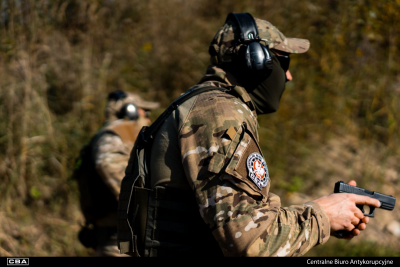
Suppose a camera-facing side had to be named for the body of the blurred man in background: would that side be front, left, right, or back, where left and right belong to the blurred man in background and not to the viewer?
right

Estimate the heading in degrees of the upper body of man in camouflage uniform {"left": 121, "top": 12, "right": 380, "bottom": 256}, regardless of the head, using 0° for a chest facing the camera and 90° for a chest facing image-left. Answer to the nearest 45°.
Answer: approximately 270°

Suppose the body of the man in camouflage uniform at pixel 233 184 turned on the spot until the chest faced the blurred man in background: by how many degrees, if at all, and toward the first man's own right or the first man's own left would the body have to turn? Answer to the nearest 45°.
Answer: approximately 135° to the first man's own left

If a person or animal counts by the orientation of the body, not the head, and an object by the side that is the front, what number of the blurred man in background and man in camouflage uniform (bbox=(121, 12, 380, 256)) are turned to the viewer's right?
2

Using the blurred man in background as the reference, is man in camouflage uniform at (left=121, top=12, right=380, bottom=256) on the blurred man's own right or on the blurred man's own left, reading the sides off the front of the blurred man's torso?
on the blurred man's own right

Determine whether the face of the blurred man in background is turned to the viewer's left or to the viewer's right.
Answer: to the viewer's right
